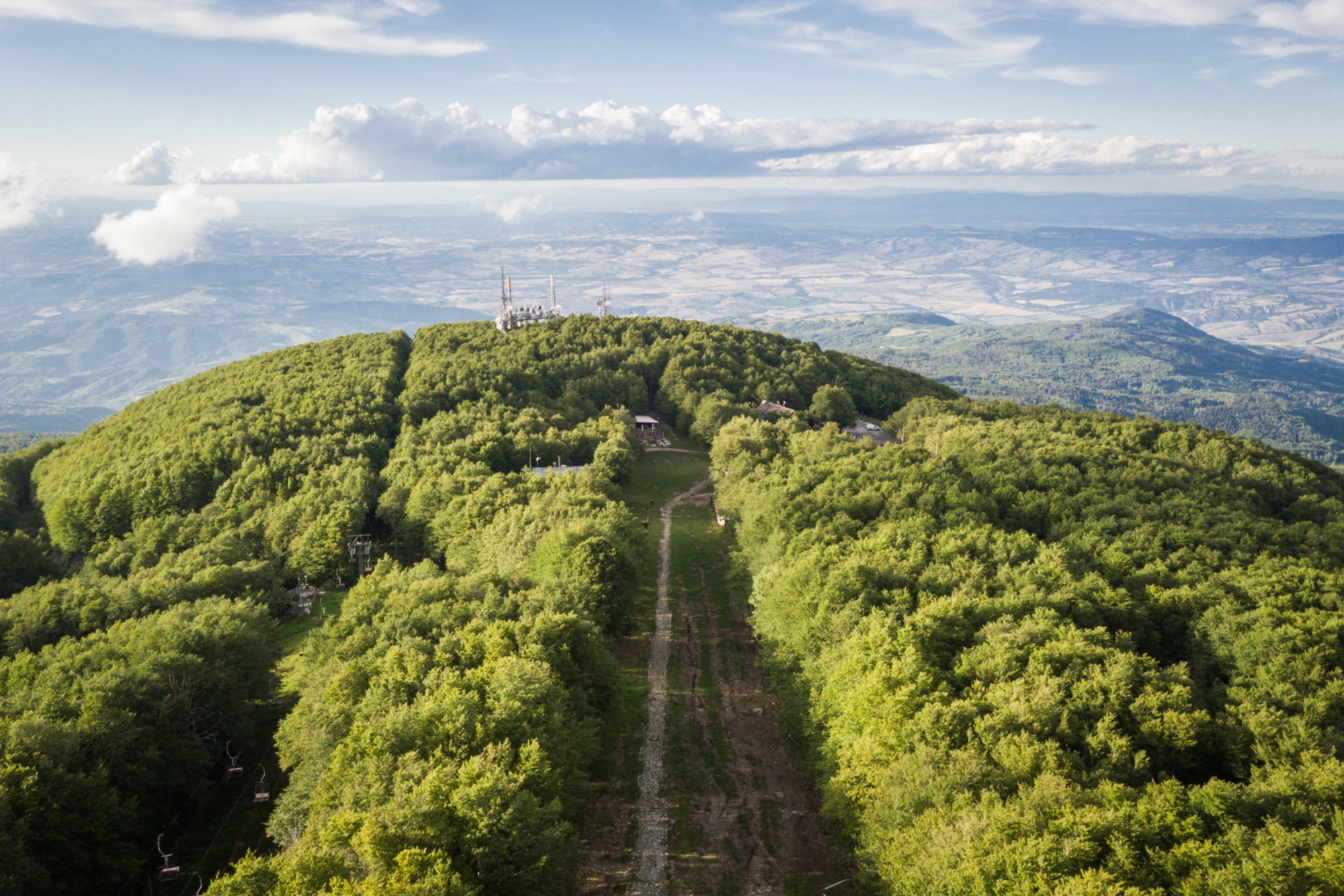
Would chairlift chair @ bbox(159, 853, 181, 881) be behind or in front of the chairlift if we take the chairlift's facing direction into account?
in front
